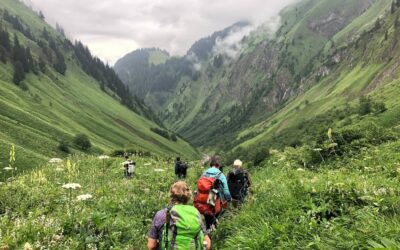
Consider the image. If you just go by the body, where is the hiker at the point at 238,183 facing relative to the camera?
away from the camera

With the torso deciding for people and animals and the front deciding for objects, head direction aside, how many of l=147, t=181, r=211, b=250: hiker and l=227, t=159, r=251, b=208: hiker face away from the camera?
2

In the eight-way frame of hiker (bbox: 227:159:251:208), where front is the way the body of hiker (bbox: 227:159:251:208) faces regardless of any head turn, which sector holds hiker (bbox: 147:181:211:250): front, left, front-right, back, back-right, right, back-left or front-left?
back

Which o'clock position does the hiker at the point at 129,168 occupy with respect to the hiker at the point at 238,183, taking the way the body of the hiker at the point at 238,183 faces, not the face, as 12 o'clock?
the hiker at the point at 129,168 is roughly at 11 o'clock from the hiker at the point at 238,183.

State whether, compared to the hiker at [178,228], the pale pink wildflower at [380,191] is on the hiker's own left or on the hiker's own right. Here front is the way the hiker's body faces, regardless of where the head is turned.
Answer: on the hiker's own right

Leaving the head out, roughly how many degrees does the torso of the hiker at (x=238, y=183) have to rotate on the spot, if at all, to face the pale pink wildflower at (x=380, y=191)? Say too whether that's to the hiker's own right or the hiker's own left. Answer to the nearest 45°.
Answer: approximately 135° to the hiker's own right

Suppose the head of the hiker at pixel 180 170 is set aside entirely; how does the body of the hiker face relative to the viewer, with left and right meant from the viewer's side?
facing away from the viewer

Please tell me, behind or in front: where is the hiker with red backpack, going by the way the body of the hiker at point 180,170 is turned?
behind

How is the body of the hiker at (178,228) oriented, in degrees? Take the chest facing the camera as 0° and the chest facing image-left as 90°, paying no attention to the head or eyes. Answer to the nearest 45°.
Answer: approximately 180°

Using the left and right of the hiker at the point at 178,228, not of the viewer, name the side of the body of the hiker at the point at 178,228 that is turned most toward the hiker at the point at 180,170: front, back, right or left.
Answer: front

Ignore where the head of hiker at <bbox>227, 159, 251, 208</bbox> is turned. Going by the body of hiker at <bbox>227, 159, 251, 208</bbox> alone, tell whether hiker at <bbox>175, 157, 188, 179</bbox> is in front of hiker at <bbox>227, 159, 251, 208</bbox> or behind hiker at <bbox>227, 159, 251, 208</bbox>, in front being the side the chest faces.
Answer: in front
